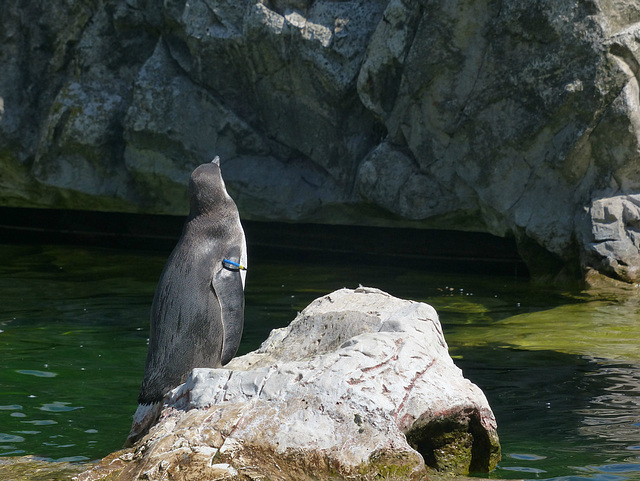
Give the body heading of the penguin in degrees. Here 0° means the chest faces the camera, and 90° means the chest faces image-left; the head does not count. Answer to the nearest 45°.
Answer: approximately 225°
